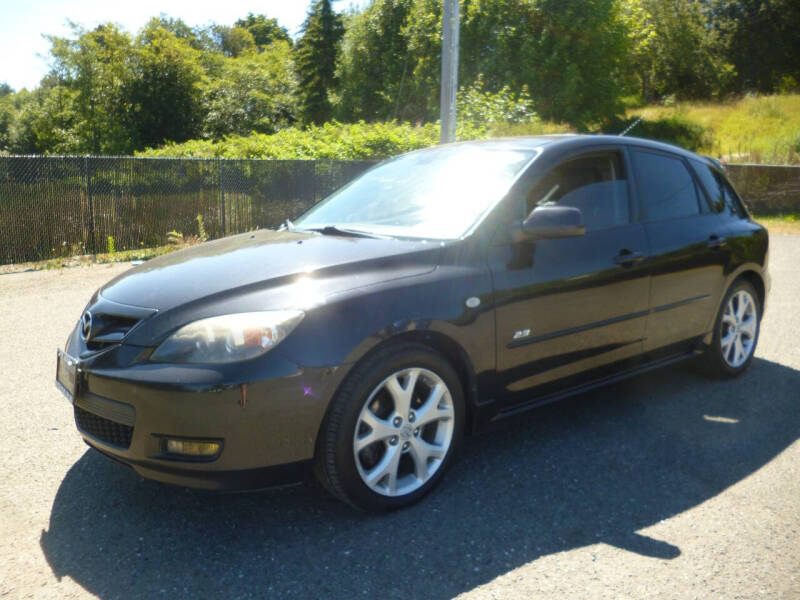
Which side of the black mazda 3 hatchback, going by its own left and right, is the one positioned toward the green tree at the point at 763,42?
back

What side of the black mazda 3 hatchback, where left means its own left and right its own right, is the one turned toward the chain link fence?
right

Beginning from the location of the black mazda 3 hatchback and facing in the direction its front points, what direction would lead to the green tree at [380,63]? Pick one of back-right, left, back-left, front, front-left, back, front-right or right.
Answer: back-right

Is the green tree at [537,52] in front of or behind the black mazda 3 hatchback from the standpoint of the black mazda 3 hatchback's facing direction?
behind

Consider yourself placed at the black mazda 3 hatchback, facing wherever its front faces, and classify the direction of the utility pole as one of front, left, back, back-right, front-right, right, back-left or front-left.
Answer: back-right

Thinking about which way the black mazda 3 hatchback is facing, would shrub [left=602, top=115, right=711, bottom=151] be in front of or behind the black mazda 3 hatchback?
behind

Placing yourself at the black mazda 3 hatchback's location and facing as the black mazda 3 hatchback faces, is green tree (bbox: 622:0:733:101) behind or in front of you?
behind

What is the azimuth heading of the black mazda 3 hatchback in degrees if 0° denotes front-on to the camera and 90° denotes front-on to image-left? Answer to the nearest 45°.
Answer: approximately 45°
